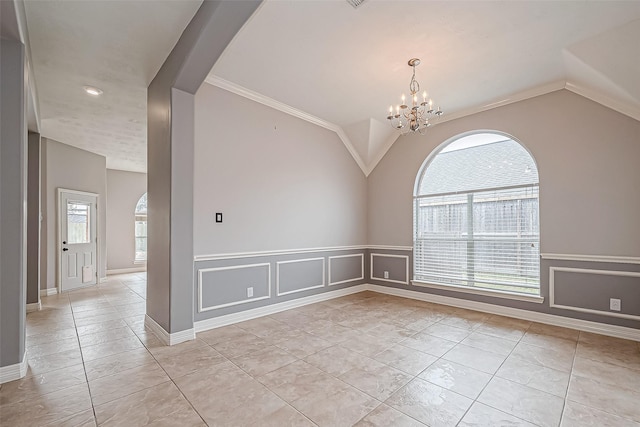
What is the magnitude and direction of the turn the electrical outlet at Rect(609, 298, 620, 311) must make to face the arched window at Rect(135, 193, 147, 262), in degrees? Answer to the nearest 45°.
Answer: approximately 90° to its right

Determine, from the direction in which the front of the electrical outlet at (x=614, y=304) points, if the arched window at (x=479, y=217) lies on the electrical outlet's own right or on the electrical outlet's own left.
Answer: on the electrical outlet's own right

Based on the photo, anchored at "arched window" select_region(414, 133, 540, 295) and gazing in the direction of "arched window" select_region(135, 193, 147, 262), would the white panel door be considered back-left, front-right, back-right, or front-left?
front-left

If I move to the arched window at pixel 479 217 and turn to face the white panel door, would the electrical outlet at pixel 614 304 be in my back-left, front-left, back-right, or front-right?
back-left

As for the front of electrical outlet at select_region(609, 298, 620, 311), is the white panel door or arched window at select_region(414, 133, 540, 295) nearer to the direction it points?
the white panel door

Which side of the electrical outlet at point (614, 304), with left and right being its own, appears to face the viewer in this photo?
front

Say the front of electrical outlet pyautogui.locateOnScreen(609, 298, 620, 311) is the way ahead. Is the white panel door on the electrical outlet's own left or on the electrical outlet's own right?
on the electrical outlet's own right

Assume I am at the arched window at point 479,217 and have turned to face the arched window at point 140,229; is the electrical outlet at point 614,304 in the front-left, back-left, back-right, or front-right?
back-left
